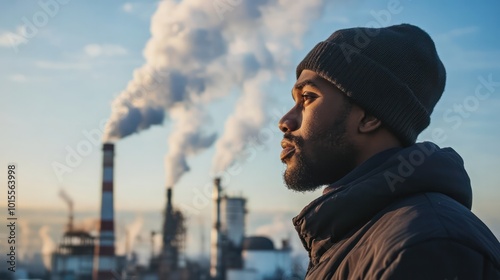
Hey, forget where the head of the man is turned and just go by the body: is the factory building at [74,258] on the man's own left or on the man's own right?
on the man's own right

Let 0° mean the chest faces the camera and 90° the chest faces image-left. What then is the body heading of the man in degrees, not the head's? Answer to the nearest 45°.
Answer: approximately 90°

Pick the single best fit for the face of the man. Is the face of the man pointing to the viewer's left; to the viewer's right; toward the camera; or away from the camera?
to the viewer's left

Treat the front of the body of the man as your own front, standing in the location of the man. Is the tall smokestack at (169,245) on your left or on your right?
on your right

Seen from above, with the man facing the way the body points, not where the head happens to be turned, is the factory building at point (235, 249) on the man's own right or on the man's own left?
on the man's own right
